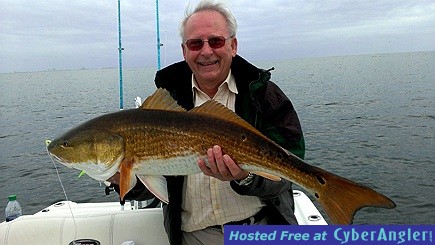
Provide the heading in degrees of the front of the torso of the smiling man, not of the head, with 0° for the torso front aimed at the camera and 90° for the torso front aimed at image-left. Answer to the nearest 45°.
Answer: approximately 0°
